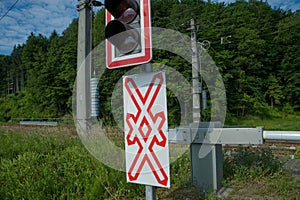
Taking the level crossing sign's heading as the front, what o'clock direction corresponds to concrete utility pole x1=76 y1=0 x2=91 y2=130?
The concrete utility pole is roughly at 4 o'clock from the level crossing sign.

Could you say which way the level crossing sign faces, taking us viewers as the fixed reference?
facing the viewer and to the left of the viewer
